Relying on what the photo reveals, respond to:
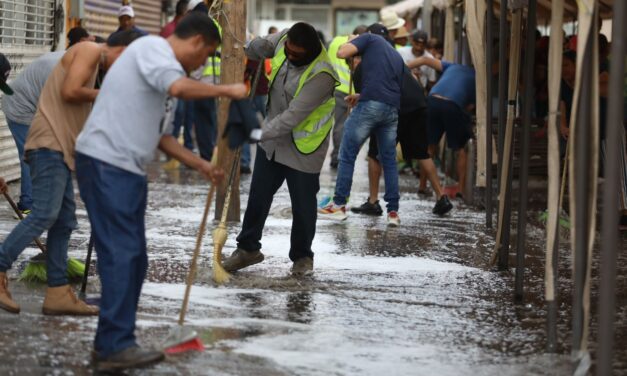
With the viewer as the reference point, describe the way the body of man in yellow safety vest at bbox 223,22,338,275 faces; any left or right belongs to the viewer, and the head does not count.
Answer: facing the viewer and to the left of the viewer

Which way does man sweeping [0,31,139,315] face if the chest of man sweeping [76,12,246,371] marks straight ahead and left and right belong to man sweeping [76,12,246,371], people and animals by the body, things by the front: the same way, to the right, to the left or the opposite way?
the same way

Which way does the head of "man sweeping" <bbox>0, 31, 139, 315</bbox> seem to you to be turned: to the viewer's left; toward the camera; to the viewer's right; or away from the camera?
to the viewer's right

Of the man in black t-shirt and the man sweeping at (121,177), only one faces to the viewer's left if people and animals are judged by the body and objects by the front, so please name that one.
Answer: the man in black t-shirt

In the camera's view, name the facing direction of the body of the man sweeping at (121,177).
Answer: to the viewer's right

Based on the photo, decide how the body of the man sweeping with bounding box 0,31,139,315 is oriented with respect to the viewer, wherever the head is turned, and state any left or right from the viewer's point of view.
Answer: facing to the right of the viewer

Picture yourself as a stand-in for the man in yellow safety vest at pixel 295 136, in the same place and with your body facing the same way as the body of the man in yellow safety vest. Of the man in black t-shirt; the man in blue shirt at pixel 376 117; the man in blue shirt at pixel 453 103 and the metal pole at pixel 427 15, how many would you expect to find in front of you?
0

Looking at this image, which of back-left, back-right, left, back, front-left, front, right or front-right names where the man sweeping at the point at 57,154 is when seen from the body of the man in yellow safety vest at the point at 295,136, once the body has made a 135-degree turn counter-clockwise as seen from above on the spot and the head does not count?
back-right

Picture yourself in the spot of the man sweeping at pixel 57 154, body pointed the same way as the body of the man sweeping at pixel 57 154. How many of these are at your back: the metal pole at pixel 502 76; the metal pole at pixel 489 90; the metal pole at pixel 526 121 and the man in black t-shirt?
0

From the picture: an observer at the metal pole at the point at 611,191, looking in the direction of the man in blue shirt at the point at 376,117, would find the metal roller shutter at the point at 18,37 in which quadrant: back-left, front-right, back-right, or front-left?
front-left

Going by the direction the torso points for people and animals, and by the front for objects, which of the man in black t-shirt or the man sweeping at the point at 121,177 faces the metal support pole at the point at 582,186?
the man sweeping

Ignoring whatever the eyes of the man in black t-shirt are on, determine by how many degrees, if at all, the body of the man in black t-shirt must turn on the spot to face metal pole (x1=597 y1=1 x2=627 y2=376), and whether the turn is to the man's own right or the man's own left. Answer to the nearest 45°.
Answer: approximately 90° to the man's own left

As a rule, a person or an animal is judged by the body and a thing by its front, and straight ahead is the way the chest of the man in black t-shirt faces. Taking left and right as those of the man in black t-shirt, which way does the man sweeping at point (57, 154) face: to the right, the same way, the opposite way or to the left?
the opposite way

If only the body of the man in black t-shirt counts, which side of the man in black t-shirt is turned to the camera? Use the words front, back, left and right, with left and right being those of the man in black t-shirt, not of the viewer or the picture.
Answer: left

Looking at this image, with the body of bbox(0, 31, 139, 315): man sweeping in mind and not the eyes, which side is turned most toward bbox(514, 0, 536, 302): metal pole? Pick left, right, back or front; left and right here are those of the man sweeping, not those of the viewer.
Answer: front
